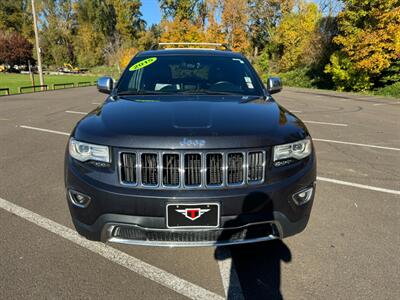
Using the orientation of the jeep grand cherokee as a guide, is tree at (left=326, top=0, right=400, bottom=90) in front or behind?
behind

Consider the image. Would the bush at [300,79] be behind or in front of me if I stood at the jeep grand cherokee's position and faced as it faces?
behind

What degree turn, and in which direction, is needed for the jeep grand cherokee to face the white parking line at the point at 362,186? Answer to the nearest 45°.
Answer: approximately 135° to its left

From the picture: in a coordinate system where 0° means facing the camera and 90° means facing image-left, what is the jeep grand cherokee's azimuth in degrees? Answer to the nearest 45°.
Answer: approximately 0°
